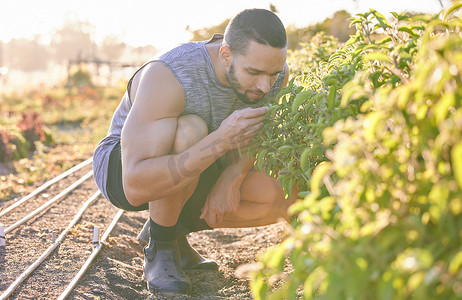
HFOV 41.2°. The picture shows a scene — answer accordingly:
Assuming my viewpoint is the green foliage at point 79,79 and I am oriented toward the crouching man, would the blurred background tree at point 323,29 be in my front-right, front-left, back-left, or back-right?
front-left

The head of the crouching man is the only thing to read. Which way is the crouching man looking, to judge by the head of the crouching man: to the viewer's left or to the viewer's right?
to the viewer's right

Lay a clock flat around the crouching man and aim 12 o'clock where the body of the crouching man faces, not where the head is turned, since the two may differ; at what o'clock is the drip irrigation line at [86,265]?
The drip irrigation line is roughly at 4 o'clock from the crouching man.

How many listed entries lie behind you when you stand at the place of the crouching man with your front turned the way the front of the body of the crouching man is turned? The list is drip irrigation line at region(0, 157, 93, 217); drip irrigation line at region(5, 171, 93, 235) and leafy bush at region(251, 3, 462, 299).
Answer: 2

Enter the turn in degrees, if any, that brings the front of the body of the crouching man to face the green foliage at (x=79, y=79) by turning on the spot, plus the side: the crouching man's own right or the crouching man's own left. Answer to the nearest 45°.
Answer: approximately 135° to the crouching man's own left

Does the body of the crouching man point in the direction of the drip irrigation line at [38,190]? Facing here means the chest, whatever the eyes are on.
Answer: no

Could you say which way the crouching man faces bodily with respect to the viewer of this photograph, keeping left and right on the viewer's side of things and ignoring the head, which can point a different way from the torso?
facing the viewer and to the right of the viewer

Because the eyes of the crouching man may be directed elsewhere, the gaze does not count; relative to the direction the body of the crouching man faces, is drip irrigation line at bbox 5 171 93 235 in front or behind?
behind
